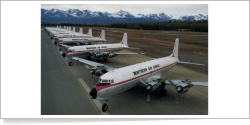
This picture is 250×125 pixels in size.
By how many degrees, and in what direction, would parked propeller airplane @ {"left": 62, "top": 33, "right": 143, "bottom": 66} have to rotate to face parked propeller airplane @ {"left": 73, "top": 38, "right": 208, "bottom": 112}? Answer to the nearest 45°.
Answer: approximately 45° to its left

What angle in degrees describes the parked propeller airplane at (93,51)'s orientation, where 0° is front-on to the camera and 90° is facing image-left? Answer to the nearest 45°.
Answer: approximately 45°

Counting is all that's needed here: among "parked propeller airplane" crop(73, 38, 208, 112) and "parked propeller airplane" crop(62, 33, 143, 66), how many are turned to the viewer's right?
0
